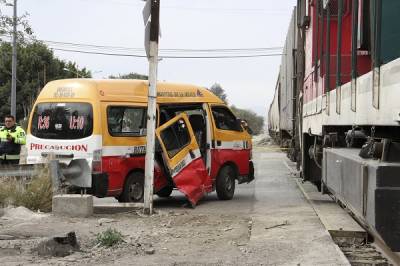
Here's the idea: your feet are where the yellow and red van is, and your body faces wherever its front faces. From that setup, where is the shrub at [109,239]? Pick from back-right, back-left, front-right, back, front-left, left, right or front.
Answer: back-right

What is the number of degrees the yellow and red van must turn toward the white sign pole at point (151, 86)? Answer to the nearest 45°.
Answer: approximately 90° to its right

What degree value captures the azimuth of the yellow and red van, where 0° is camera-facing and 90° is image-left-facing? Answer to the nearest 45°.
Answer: approximately 225°

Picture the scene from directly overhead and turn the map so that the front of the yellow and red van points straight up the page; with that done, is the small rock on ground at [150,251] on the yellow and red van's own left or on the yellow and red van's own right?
on the yellow and red van's own right

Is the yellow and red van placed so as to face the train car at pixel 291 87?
yes

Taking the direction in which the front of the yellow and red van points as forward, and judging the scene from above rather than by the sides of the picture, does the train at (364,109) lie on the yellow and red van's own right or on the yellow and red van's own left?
on the yellow and red van's own right

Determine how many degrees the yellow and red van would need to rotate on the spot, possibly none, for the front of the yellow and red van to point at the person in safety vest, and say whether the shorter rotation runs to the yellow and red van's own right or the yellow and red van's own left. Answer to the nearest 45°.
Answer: approximately 90° to the yellow and red van's own left
